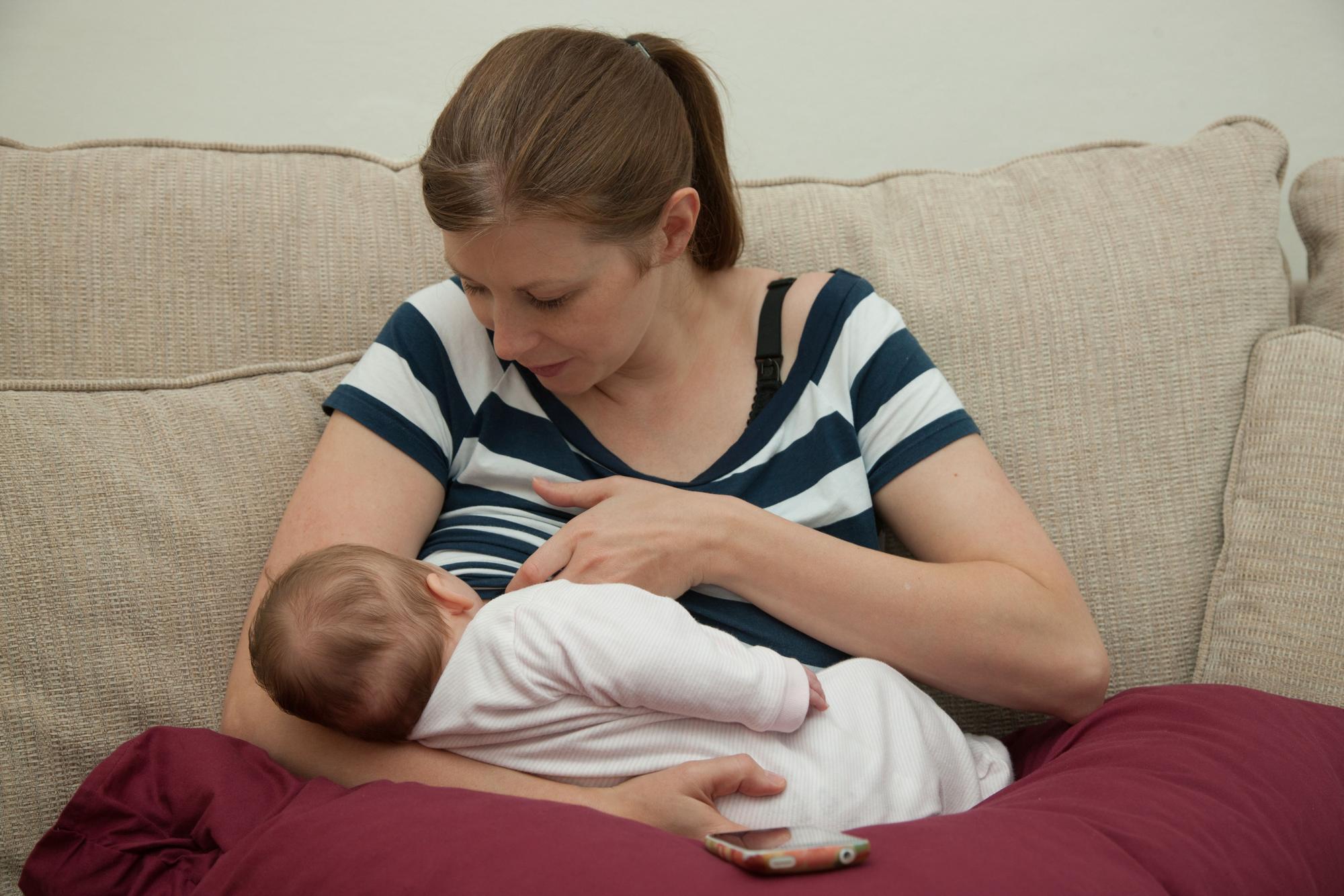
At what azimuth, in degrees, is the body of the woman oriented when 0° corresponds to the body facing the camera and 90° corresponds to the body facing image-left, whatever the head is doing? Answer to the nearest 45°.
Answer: approximately 0°

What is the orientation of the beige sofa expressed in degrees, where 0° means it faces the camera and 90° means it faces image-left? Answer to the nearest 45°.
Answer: approximately 0°
